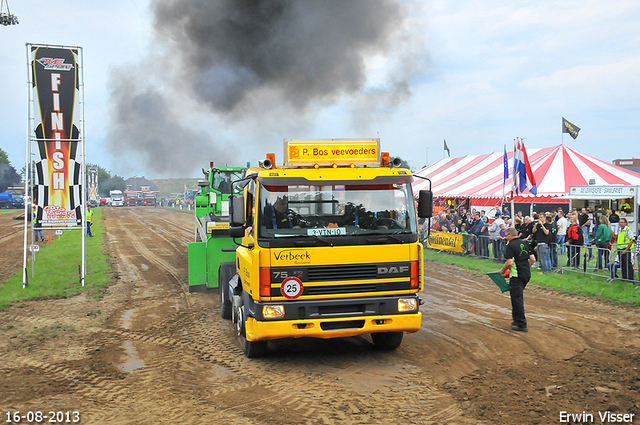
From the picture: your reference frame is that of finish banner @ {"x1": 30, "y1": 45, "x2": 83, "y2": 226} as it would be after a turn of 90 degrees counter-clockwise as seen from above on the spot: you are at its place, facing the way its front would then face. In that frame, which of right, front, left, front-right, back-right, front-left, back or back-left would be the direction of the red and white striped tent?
front

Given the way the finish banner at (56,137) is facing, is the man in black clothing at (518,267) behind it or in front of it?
in front

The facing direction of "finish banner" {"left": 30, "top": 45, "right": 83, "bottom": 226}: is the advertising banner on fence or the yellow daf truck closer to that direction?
the yellow daf truck

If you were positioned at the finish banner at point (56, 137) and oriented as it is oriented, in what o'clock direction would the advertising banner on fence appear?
The advertising banner on fence is roughly at 9 o'clock from the finish banner.

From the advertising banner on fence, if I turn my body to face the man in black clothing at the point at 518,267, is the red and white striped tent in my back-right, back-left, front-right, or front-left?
back-left

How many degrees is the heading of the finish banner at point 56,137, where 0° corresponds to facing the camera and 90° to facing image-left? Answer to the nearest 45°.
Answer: approximately 0°

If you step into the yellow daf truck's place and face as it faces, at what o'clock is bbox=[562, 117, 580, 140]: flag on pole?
The flag on pole is roughly at 7 o'clock from the yellow daf truck.

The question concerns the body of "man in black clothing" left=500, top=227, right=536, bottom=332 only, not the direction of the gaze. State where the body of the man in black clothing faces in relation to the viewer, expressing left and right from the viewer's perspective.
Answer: facing away from the viewer and to the left of the viewer

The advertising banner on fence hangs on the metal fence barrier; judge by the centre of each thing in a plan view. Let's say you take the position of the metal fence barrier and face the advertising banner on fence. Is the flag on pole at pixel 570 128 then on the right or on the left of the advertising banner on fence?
right

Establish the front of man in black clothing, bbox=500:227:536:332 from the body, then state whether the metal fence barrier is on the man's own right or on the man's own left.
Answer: on the man's own right

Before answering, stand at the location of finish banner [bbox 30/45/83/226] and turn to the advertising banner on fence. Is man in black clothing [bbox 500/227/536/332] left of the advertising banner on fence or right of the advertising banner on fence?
right

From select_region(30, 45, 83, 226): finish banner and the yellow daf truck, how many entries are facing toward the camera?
2
